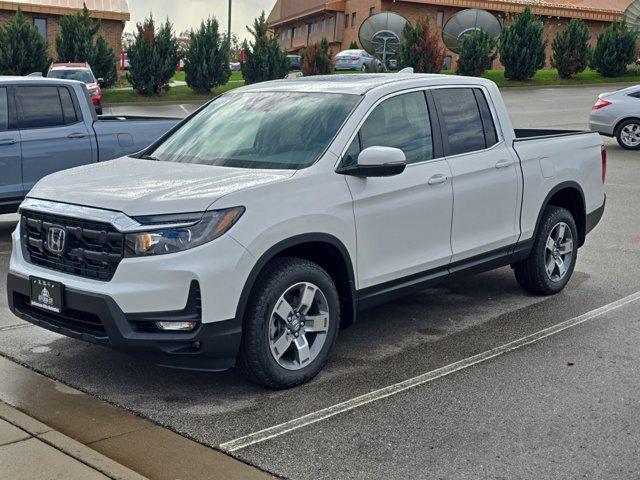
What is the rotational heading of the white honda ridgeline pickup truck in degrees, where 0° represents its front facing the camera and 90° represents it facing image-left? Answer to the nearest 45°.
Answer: approximately 45°

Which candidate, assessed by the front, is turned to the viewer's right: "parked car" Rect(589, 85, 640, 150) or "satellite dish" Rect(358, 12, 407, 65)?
the parked car

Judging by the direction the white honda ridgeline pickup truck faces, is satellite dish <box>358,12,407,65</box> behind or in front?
behind

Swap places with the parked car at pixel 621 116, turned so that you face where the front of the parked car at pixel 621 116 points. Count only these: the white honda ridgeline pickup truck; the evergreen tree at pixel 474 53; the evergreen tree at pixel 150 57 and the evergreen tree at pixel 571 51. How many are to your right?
1

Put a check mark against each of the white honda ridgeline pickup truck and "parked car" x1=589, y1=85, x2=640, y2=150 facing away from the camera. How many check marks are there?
0

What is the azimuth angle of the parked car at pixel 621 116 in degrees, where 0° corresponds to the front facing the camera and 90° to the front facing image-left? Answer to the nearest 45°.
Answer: approximately 270°

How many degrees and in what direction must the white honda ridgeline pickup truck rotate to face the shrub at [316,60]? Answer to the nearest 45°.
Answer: approximately 135° to its right

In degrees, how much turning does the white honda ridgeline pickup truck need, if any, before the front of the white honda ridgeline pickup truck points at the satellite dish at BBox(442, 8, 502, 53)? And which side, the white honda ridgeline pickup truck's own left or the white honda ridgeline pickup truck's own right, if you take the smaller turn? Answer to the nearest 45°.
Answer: approximately 135° to the white honda ridgeline pickup truck's own right
